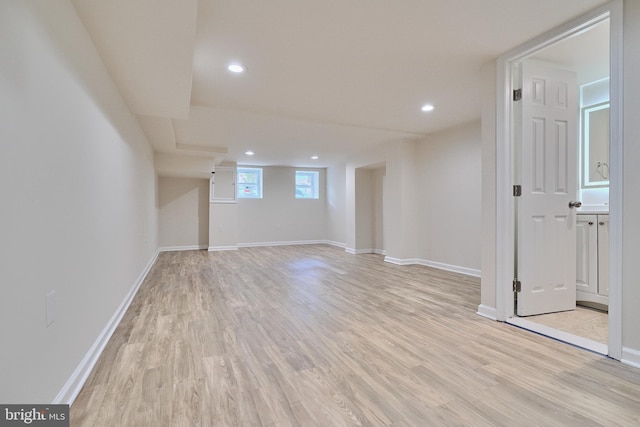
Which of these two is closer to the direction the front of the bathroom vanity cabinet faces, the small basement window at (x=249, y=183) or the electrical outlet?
the electrical outlet

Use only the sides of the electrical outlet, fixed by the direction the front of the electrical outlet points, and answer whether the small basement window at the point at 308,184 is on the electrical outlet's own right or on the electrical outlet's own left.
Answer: on the electrical outlet's own left

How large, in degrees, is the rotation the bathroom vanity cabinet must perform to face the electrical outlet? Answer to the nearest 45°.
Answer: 0° — it already faces it

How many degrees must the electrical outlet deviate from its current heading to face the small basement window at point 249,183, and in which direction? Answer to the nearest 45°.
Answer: approximately 90° to its left

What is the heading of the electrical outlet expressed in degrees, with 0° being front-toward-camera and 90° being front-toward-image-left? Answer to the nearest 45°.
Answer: approximately 315°

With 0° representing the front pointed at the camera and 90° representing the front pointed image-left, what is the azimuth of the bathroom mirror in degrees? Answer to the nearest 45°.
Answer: approximately 45°

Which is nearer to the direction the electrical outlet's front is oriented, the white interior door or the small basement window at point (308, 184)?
the white interior door
